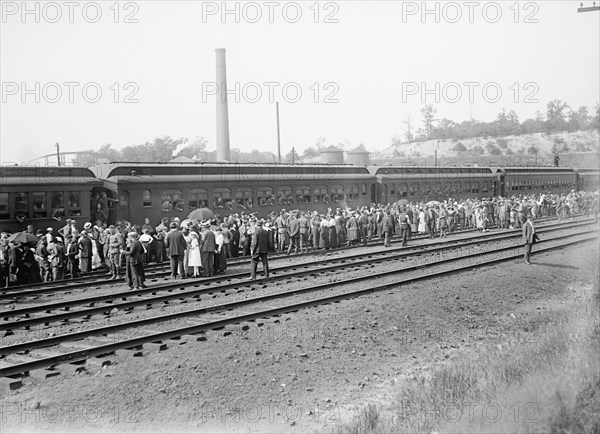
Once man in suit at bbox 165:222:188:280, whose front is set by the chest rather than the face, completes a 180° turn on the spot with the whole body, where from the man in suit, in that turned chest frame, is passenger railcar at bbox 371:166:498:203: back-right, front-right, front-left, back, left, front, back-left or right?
back-left

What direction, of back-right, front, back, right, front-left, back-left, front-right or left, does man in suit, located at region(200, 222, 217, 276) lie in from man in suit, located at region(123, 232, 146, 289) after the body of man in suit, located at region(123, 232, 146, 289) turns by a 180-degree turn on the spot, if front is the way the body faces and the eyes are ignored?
left

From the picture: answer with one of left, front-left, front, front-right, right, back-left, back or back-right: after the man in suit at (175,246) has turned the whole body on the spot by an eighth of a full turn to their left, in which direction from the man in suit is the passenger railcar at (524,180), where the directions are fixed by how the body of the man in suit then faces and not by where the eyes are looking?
right

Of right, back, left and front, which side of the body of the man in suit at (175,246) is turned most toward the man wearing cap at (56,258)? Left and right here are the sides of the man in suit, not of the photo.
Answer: left

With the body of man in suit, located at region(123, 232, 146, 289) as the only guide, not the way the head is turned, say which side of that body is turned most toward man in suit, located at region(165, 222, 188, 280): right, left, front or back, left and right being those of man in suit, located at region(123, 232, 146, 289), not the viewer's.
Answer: right

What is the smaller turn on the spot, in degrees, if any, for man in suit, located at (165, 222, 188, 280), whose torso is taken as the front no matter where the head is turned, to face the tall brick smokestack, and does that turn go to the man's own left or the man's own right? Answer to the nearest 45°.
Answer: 0° — they already face it

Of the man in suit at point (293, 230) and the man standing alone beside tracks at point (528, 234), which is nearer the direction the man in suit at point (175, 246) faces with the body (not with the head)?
the man in suit

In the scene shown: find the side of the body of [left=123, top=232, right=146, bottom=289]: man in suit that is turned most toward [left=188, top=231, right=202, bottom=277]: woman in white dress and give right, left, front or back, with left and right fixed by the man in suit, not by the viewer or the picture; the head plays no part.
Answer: right

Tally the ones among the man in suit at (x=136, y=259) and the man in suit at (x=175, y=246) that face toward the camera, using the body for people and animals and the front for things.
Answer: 0

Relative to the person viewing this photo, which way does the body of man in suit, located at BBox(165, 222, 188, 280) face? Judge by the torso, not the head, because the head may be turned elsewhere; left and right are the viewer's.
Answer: facing away from the viewer

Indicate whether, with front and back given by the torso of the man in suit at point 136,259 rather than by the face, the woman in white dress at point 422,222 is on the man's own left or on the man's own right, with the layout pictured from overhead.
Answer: on the man's own right

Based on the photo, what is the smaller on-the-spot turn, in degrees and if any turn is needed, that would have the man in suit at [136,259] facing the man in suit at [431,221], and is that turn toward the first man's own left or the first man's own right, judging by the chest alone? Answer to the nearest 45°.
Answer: approximately 90° to the first man's own right

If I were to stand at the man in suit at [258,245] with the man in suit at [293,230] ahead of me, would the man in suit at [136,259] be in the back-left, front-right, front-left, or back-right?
back-left

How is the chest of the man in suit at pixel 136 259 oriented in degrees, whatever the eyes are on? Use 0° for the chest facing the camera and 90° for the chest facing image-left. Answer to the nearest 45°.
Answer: approximately 135°

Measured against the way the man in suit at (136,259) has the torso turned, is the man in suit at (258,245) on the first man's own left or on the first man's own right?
on the first man's own right

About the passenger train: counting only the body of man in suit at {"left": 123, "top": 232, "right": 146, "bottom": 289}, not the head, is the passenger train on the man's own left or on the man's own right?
on the man's own right
